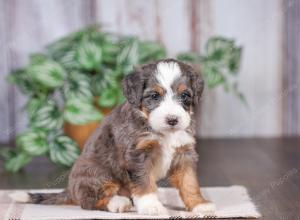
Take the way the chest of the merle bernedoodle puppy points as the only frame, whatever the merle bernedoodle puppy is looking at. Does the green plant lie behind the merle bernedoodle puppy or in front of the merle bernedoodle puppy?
behind

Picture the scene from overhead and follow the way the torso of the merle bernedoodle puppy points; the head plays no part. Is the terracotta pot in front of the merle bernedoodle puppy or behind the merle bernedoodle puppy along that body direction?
behind

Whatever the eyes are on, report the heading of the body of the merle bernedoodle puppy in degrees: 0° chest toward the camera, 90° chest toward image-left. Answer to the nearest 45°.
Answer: approximately 315°
